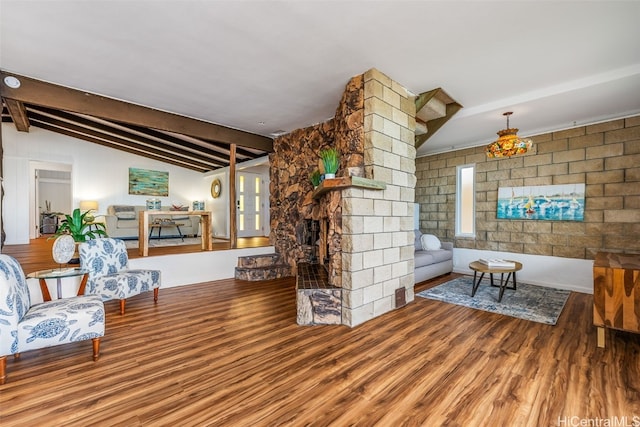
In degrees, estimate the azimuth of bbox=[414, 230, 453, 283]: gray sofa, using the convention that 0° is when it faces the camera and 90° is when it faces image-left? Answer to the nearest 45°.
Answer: approximately 315°

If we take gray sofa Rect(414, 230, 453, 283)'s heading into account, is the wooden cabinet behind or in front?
in front

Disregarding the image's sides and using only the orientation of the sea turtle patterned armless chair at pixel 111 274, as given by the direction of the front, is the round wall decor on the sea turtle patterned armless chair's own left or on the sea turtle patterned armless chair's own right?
on the sea turtle patterned armless chair's own left

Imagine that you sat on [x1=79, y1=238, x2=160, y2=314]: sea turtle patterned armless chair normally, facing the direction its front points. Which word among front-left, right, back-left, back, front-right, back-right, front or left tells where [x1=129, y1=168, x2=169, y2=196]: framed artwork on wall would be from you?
back-left

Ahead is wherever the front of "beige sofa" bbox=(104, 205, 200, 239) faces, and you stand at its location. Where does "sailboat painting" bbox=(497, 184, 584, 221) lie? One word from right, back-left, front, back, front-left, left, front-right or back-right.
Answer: front-left

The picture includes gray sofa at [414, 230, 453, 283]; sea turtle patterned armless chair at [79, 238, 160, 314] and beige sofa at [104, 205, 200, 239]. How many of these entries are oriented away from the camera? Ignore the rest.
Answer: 0

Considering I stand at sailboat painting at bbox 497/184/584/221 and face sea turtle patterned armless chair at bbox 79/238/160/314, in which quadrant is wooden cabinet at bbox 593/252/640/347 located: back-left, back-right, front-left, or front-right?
front-left

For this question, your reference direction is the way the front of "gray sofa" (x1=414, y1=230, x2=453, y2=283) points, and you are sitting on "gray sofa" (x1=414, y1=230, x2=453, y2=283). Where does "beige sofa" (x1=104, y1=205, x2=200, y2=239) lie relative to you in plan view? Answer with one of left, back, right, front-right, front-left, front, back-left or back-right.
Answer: back-right

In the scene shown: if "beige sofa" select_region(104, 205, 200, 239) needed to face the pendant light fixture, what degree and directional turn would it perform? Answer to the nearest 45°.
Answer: approximately 45° to its left

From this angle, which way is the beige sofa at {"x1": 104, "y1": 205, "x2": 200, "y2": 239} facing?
toward the camera

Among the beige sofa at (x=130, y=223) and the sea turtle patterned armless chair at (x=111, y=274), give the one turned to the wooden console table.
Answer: the beige sofa

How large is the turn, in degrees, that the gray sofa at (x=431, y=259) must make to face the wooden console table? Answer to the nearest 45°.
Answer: approximately 90° to its right
